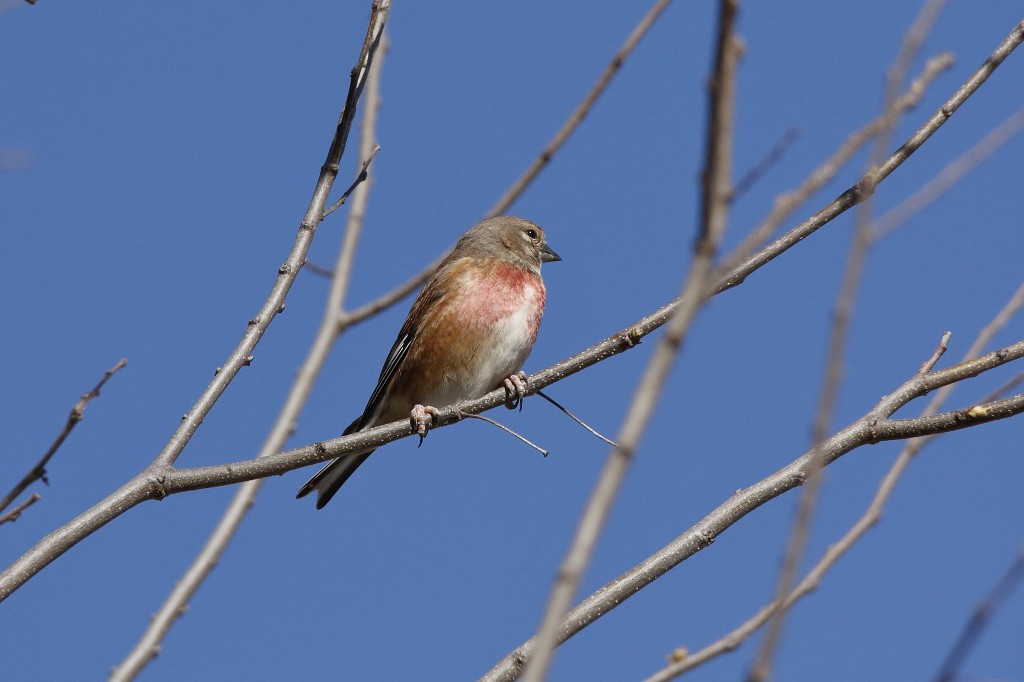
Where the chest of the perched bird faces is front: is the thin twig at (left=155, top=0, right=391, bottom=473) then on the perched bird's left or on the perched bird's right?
on the perched bird's right

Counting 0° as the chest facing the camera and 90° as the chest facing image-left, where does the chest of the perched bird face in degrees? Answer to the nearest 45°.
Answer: approximately 315°
